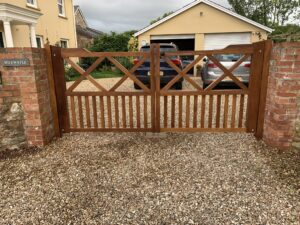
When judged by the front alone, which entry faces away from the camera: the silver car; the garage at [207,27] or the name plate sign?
the silver car

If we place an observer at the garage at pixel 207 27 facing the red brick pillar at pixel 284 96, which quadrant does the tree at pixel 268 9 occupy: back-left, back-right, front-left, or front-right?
back-left

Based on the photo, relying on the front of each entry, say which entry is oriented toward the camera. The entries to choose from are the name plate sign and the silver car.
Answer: the name plate sign

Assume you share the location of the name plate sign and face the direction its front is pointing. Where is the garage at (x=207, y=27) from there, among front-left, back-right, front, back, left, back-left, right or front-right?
back-left

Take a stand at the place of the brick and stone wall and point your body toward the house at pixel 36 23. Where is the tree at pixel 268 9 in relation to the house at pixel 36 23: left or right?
right

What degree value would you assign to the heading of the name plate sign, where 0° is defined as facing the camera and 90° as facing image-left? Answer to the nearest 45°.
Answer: approximately 0°

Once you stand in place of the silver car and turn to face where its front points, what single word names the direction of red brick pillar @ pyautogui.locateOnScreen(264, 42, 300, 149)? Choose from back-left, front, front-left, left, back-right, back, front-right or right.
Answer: back

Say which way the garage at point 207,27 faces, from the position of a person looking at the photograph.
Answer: facing the viewer

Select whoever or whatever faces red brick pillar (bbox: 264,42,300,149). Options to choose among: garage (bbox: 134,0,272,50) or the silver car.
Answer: the garage

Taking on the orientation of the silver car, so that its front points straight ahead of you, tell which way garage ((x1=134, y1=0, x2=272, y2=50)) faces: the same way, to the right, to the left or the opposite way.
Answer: the opposite way

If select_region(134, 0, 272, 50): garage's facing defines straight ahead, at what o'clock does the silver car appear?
The silver car is roughly at 12 o'clock from the garage.

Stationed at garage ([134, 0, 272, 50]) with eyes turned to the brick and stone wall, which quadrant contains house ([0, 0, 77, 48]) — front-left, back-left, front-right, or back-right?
front-right

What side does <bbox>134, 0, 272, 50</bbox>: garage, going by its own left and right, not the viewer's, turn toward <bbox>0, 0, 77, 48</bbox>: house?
right

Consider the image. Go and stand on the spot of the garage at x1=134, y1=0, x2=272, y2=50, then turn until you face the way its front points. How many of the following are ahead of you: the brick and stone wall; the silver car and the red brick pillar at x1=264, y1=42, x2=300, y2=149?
3

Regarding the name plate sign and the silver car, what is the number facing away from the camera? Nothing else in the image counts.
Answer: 1

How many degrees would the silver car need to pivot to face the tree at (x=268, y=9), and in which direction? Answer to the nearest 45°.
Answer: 0° — it already faces it

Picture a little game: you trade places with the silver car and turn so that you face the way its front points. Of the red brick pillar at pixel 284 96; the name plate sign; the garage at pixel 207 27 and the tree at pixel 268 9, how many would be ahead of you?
2

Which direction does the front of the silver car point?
away from the camera
